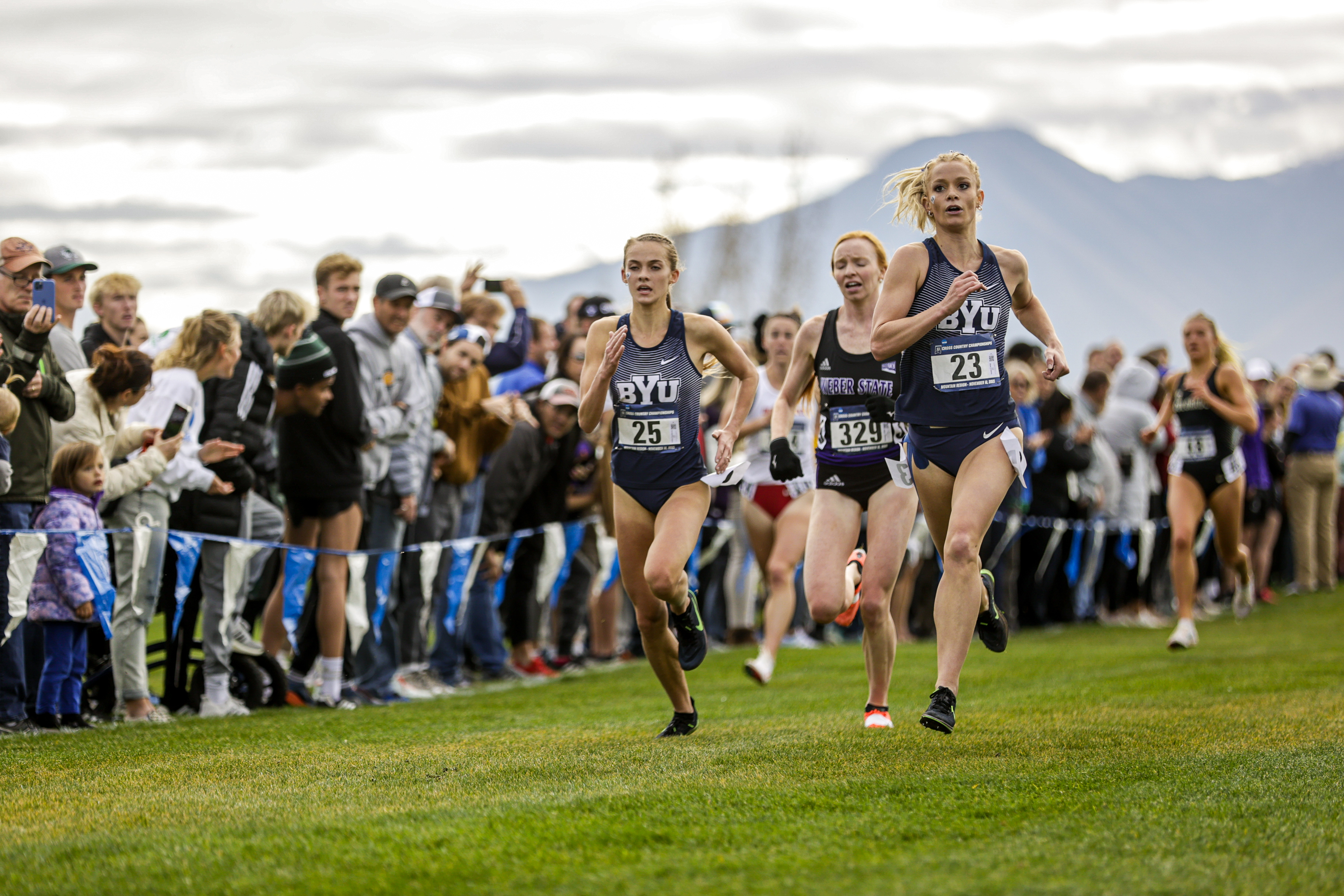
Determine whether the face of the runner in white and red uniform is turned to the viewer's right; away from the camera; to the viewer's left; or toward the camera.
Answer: toward the camera

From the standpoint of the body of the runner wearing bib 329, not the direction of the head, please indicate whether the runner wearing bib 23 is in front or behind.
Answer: in front

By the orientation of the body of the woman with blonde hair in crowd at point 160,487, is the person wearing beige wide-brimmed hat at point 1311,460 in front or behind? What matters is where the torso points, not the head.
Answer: in front

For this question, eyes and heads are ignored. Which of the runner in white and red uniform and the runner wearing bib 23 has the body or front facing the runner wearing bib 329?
the runner in white and red uniform

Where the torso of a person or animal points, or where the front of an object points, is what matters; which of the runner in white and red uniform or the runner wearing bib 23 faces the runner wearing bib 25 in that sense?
the runner in white and red uniform

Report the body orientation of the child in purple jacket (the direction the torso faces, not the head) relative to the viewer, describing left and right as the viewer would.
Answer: facing to the right of the viewer

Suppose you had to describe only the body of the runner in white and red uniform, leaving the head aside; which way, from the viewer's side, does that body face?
toward the camera

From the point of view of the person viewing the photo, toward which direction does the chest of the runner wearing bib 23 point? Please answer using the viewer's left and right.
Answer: facing the viewer

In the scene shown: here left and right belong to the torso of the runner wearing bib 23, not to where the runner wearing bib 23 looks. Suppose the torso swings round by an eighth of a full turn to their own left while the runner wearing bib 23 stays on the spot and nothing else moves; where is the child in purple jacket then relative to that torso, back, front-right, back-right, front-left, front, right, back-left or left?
back-right

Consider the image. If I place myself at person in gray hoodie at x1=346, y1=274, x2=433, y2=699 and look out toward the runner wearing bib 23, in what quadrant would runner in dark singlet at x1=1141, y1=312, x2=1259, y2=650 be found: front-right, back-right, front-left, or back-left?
front-left

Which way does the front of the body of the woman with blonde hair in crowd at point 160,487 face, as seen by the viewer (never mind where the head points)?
to the viewer's right

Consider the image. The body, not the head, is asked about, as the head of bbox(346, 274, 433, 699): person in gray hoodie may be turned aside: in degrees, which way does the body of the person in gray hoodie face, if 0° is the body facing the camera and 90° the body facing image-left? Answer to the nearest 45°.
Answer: approximately 315°

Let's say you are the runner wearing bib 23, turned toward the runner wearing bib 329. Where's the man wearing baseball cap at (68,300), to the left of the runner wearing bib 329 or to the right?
left
